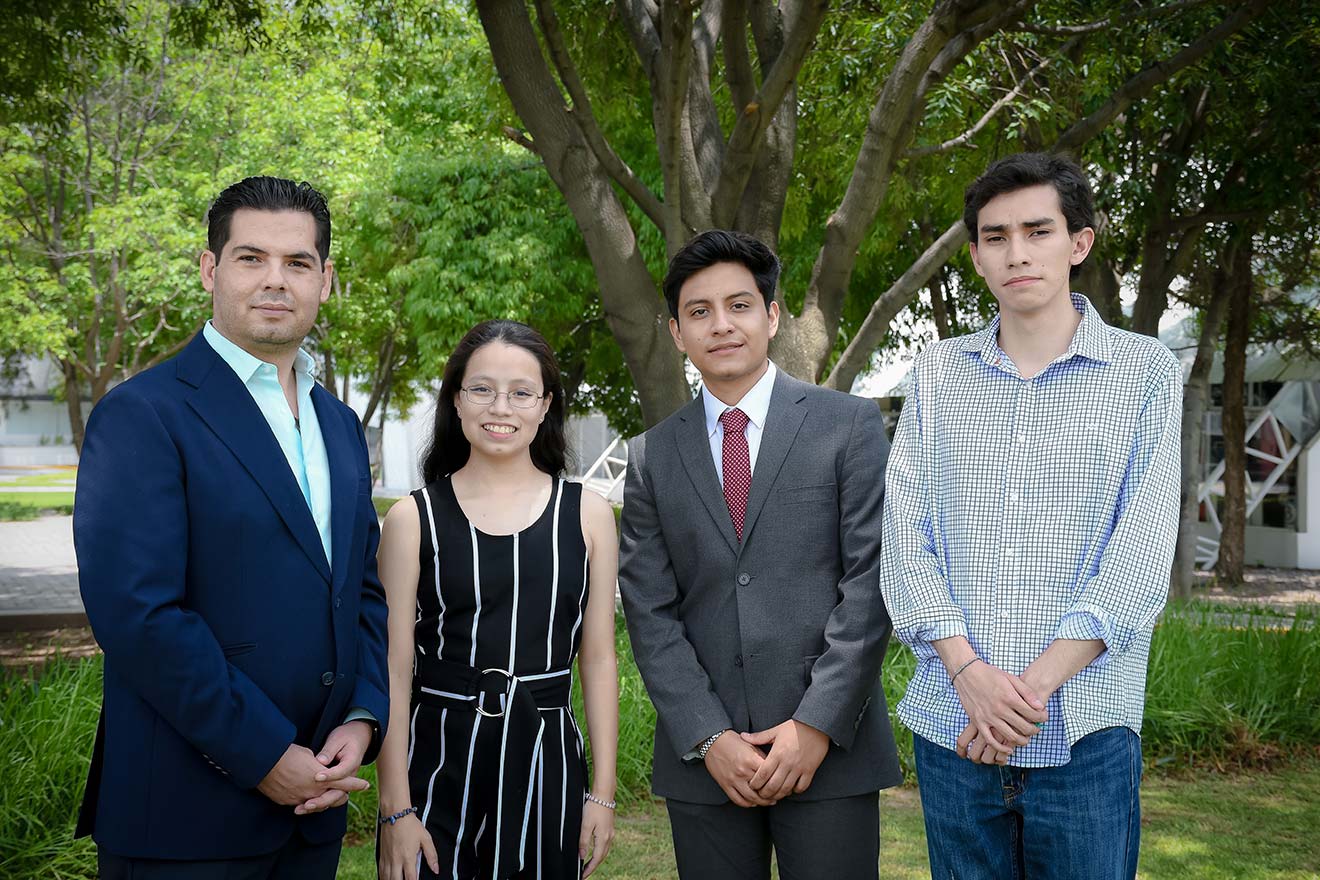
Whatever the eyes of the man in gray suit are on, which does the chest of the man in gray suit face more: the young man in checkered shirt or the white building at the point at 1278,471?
the young man in checkered shirt

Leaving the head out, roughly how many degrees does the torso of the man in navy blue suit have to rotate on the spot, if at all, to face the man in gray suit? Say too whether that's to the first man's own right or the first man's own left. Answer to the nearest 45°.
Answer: approximately 45° to the first man's own left

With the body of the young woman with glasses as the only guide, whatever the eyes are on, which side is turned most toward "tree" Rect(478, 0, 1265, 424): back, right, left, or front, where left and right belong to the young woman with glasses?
back

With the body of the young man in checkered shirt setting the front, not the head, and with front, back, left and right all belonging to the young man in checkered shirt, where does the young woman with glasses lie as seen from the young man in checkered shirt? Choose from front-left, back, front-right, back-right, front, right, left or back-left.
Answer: right

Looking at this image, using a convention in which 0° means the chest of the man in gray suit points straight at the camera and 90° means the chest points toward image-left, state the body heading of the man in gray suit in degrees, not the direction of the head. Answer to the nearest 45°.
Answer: approximately 0°

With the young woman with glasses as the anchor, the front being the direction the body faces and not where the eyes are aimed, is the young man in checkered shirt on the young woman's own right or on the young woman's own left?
on the young woman's own left

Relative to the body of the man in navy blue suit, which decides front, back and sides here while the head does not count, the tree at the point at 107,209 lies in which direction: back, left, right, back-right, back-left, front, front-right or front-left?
back-left
